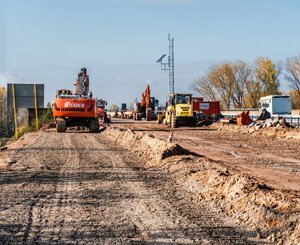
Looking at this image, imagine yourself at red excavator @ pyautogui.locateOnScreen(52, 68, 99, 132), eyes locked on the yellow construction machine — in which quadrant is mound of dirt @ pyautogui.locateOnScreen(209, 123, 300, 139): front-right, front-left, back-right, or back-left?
front-right

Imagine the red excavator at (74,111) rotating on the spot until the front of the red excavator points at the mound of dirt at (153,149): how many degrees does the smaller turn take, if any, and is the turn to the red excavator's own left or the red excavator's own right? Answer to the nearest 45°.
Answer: approximately 180°

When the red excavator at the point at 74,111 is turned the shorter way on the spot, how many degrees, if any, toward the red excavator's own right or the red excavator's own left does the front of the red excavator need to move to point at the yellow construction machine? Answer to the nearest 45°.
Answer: approximately 45° to the red excavator's own right

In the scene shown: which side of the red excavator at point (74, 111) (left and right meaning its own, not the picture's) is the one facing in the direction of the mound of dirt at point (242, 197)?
back

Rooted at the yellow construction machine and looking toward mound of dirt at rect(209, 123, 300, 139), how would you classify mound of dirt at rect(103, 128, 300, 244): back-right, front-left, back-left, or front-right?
front-right

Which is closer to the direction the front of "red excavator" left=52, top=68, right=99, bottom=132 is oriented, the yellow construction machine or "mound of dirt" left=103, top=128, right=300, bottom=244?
the yellow construction machine

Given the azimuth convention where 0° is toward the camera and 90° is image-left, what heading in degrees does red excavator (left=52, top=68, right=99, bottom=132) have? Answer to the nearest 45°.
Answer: approximately 180°

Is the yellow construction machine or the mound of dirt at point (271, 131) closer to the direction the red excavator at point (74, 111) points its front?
the yellow construction machine

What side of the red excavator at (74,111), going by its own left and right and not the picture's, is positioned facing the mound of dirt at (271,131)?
right
